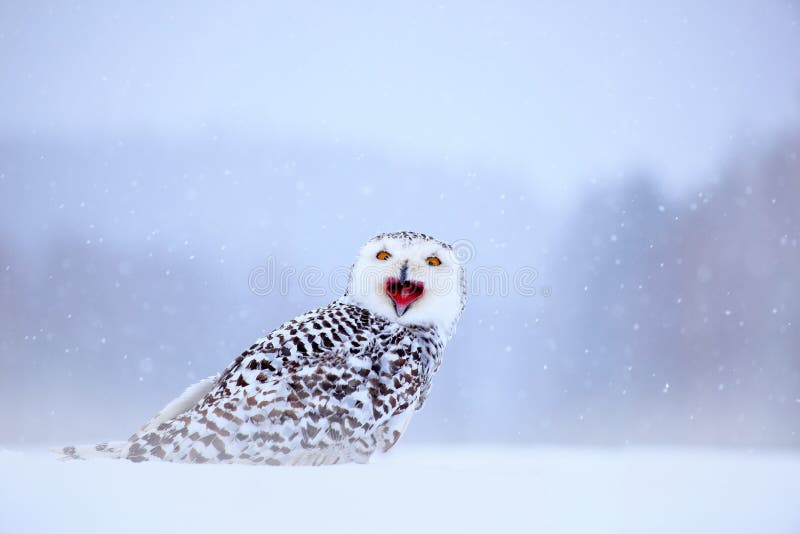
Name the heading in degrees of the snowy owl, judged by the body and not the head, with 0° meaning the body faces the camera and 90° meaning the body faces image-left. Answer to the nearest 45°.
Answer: approximately 270°
